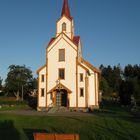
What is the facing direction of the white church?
toward the camera
